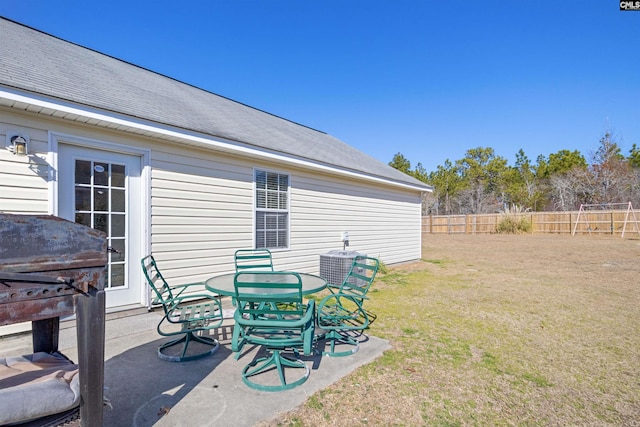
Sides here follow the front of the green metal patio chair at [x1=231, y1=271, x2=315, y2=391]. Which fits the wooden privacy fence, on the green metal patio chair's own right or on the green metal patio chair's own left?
on the green metal patio chair's own right

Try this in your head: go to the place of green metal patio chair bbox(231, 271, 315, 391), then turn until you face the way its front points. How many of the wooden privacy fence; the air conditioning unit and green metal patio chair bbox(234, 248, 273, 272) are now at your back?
0

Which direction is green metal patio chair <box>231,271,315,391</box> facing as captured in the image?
away from the camera

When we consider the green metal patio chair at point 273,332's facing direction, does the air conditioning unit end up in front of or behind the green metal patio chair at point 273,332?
in front

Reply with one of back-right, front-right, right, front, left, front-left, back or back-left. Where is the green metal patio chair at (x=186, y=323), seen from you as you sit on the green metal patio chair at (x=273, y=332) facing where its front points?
front-left

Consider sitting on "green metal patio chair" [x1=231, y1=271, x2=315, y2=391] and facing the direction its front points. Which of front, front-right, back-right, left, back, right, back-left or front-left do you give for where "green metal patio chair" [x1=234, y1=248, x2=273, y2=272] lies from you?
front

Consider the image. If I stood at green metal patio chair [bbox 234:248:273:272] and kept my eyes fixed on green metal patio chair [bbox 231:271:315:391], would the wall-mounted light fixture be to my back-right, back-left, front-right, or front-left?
front-right

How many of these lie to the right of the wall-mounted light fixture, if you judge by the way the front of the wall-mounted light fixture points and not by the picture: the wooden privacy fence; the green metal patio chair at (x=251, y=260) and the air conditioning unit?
0

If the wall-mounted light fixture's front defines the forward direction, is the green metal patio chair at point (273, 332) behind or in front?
in front

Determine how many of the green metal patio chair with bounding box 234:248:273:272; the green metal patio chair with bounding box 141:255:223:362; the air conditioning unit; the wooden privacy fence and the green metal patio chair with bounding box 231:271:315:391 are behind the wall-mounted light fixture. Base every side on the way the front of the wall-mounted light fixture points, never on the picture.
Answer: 0

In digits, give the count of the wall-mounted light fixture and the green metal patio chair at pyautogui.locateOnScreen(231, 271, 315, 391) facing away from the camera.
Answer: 1

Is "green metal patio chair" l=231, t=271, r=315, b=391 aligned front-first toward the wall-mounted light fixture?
no

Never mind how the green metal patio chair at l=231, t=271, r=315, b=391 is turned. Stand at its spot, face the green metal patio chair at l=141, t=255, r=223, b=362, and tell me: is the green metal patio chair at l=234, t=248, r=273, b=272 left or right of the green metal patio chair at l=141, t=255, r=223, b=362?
right
